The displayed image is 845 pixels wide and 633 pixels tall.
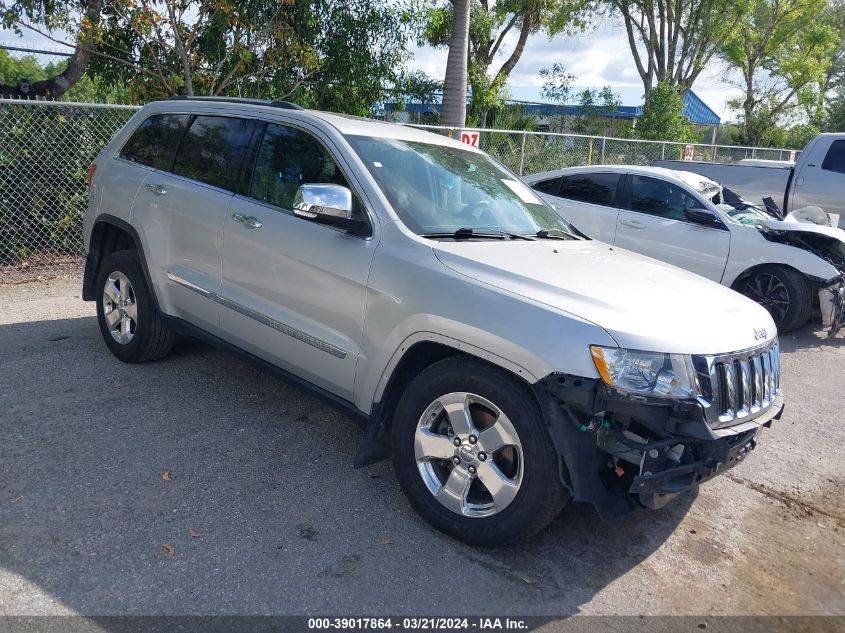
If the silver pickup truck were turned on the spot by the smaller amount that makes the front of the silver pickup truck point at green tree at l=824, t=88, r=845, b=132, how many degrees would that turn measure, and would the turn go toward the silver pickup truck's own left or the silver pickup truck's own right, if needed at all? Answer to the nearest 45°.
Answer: approximately 90° to the silver pickup truck's own left

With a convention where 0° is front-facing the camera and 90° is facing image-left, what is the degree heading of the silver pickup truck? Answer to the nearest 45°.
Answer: approximately 270°

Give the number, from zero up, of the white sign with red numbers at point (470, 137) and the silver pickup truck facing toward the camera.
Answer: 1

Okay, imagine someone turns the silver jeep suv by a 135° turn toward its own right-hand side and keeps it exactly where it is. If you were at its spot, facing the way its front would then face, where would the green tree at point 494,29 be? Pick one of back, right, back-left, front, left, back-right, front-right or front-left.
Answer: right

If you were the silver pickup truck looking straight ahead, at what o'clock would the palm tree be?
The palm tree is roughly at 6 o'clock from the silver pickup truck.

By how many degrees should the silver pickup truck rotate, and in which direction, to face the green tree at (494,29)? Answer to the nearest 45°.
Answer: approximately 135° to its left

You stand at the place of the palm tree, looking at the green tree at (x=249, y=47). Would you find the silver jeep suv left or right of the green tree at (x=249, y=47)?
left

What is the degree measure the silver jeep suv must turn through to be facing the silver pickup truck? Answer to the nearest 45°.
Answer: approximately 90° to its left

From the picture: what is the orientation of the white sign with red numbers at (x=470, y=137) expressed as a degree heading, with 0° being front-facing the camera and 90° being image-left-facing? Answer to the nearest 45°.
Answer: approximately 0°

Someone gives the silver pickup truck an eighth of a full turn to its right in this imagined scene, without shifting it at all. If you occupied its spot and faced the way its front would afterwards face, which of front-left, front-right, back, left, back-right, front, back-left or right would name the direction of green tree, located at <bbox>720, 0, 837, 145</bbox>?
back-left

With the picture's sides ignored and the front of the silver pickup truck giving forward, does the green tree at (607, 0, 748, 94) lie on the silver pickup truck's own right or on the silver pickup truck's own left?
on the silver pickup truck's own left

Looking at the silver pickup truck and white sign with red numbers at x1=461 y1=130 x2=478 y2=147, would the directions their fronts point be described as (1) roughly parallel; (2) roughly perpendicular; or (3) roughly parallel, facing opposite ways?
roughly perpendicular

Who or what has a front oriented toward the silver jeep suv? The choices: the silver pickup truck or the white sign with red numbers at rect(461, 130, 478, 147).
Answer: the white sign with red numbers
